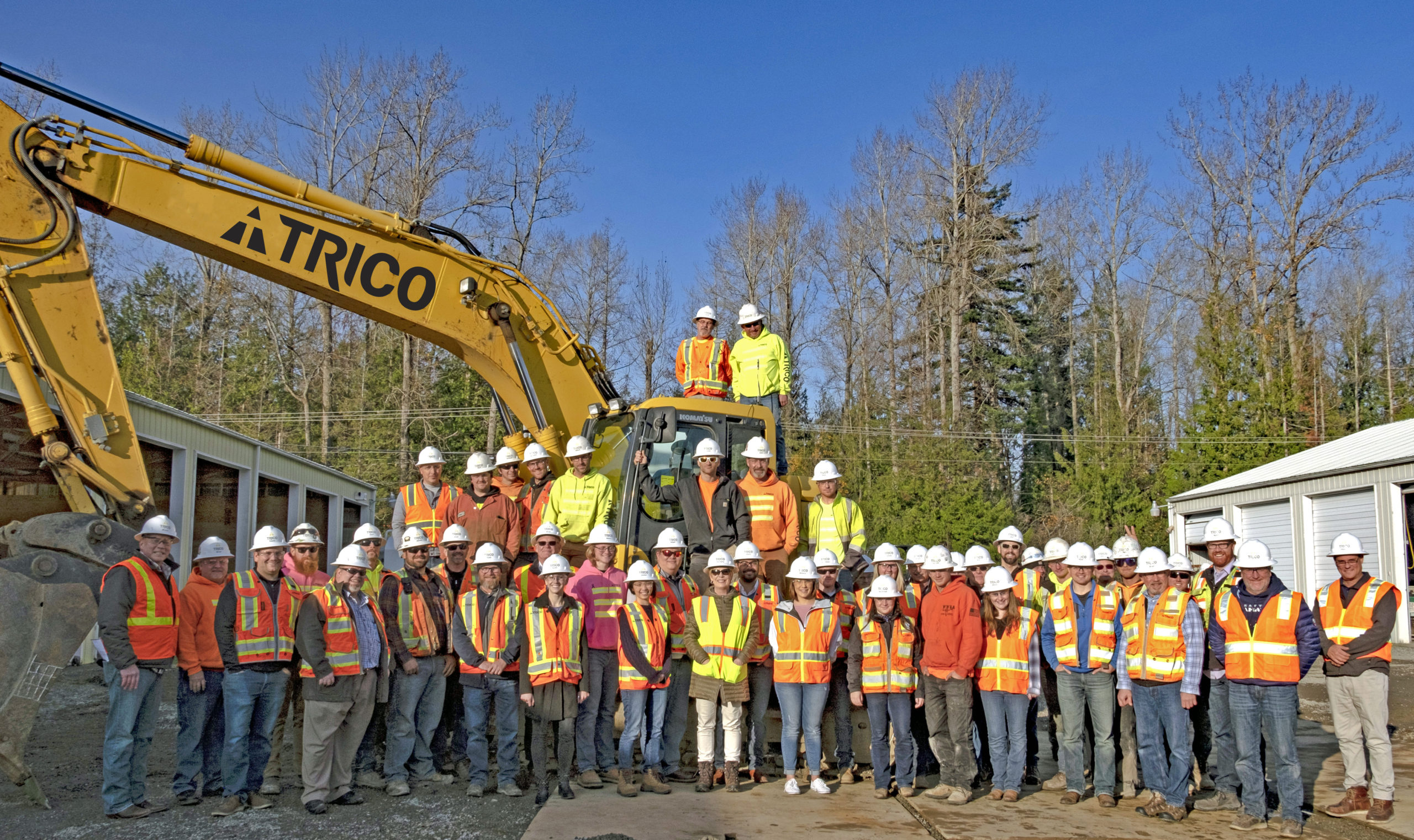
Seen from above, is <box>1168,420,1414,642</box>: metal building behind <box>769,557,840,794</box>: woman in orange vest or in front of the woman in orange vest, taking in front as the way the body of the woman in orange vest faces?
behind

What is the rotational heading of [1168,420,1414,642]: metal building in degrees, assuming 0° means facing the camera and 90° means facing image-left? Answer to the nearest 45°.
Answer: approximately 45°

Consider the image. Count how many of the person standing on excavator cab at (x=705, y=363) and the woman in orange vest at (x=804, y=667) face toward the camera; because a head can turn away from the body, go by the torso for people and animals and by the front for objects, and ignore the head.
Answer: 2

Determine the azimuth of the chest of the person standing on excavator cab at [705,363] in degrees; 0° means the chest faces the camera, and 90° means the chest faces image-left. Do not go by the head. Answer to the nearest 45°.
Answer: approximately 0°

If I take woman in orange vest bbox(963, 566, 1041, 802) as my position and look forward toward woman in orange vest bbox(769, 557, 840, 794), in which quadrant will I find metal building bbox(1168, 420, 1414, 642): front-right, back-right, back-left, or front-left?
back-right

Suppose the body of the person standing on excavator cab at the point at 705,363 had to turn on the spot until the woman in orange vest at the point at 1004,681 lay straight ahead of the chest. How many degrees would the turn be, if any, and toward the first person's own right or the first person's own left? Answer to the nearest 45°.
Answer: approximately 45° to the first person's own left

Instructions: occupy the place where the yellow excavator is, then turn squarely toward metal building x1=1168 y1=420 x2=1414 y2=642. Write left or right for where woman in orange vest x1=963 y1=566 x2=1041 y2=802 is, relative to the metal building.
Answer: right
